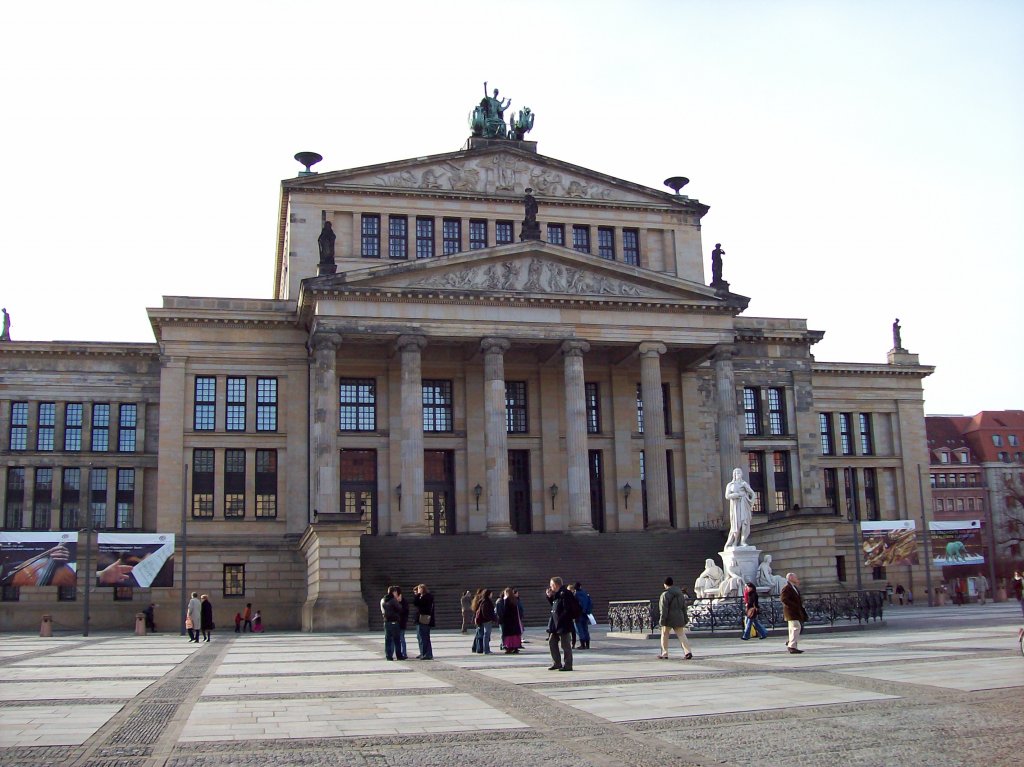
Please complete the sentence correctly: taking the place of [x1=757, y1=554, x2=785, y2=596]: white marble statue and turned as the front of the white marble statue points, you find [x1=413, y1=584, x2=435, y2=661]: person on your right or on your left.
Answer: on your right

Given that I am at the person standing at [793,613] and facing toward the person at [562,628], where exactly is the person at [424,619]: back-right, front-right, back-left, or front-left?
front-right

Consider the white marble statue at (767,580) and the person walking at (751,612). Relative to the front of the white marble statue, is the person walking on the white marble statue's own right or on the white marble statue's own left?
on the white marble statue's own right

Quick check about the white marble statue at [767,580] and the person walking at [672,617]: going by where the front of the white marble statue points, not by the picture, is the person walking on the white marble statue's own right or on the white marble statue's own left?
on the white marble statue's own right

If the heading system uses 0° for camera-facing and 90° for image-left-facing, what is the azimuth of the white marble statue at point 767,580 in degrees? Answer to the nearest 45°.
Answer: approximately 270°

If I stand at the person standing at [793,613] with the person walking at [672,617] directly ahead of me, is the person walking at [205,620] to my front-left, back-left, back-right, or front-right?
front-right

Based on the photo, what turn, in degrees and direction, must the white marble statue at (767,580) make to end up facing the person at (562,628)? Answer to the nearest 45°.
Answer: approximately 90° to its right
